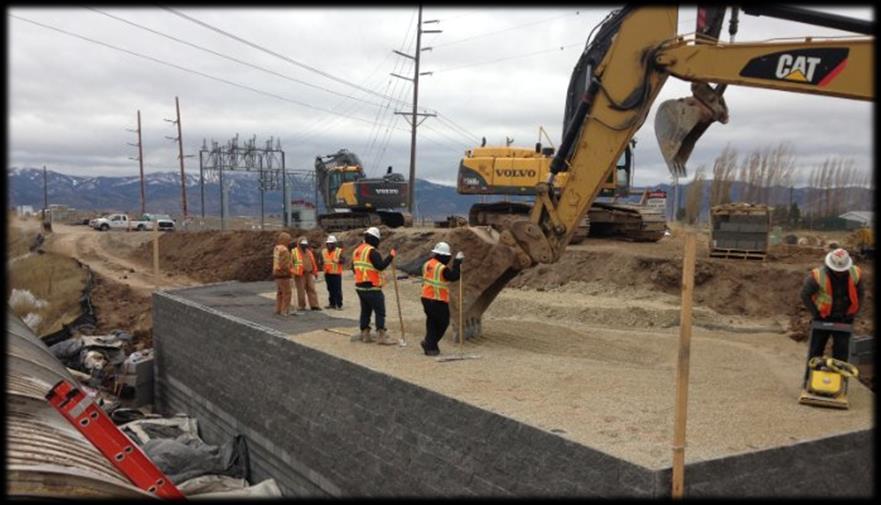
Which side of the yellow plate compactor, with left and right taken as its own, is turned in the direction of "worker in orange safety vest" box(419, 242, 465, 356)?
right

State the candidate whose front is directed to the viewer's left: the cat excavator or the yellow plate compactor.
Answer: the cat excavator

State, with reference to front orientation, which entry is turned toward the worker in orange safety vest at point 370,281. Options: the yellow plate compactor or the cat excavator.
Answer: the cat excavator

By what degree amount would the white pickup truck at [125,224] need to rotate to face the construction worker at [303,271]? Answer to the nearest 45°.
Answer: approximately 90° to its left

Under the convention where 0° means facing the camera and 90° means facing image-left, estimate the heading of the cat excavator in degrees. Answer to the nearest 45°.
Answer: approximately 90°

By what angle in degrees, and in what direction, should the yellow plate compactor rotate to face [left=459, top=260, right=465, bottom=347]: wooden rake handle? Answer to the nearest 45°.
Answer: approximately 90° to its right

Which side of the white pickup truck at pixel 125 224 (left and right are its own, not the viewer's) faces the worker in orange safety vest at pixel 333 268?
left

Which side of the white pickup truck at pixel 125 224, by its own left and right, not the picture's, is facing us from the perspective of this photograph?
left

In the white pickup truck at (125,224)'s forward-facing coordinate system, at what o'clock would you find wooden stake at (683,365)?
The wooden stake is roughly at 9 o'clock from the white pickup truck.
